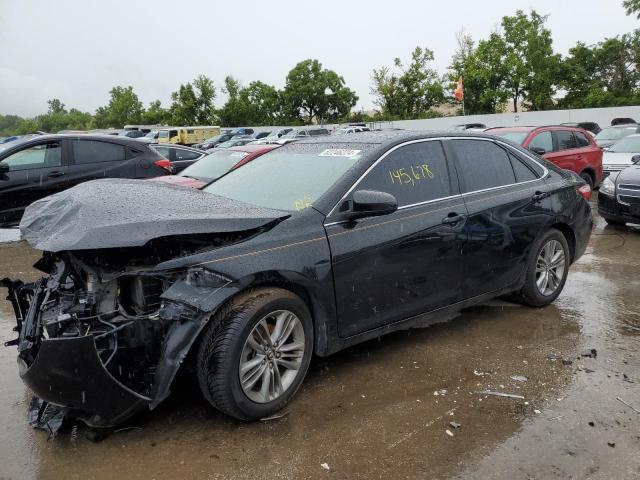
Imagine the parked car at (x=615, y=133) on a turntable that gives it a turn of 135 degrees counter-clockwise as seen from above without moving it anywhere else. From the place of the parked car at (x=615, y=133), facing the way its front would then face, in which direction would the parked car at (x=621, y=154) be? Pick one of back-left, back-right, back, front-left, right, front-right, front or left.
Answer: right

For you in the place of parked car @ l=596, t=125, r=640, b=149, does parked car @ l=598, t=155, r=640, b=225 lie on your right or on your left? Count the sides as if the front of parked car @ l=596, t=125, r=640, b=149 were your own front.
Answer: on your left

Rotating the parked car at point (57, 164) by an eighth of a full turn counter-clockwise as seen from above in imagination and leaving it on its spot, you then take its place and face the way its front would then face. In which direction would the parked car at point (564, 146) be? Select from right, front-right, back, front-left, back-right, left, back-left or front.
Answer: back-left

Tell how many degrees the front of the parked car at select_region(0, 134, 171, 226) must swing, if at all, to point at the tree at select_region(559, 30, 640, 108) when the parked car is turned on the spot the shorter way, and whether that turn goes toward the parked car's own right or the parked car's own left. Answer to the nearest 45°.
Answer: approximately 135° to the parked car's own right

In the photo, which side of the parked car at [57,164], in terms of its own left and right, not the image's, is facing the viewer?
left

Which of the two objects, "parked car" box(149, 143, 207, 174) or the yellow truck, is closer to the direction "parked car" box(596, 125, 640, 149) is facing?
the parked car

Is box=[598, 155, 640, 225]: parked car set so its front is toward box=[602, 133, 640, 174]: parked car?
no

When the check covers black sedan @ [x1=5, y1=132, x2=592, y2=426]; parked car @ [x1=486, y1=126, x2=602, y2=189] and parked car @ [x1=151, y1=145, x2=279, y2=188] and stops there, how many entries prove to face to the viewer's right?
0

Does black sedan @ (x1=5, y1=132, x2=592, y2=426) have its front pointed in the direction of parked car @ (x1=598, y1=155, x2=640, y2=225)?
no

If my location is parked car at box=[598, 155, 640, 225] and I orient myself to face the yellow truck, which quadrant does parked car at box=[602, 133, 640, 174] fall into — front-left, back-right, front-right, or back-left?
front-right

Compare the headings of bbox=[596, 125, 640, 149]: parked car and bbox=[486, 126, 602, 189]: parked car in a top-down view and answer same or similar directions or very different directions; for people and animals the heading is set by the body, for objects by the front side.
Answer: same or similar directions

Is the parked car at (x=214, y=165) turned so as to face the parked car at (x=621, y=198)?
no

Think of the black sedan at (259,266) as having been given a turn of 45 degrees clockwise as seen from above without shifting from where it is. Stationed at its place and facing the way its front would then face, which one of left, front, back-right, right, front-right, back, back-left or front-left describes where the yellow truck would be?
right

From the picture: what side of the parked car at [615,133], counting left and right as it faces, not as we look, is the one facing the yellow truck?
right

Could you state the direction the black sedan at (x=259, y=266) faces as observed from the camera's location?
facing the viewer and to the left of the viewer

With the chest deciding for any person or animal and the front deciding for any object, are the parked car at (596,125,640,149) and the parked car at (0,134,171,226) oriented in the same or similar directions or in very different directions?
same or similar directions

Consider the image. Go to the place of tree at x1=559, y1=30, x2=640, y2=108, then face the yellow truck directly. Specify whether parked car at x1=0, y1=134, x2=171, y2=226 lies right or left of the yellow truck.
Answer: left
